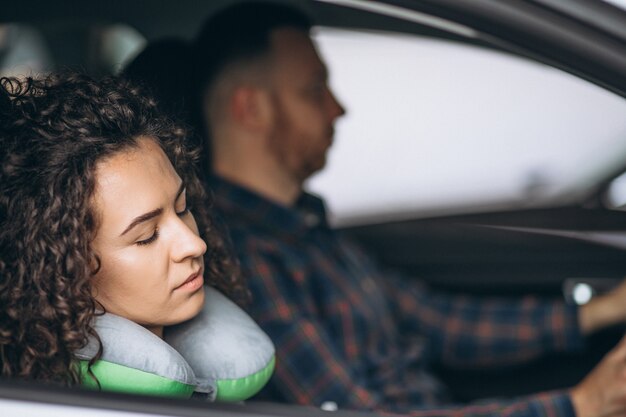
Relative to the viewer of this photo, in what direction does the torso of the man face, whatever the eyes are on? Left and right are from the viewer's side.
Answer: facing to the right of the viewer

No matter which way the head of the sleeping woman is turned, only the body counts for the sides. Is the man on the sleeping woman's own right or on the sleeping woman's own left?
on the sleeping woman's own left

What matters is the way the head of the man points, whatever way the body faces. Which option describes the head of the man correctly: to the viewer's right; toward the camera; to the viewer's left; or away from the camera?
to the viewer's right

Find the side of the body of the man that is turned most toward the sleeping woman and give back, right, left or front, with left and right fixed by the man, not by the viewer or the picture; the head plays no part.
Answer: right

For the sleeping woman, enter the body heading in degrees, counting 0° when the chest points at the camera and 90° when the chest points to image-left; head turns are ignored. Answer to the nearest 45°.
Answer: approximately 315°

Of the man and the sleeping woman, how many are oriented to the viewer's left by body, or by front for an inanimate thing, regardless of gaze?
0

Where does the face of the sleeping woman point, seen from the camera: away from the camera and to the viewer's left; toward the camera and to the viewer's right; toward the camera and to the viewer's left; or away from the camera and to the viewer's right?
toward the camera and to the viewer's right
